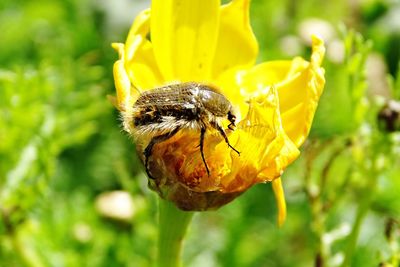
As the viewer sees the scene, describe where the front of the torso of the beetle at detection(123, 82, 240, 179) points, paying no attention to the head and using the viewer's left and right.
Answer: facing to the right of the viewer
